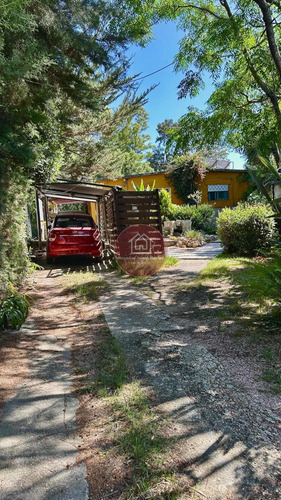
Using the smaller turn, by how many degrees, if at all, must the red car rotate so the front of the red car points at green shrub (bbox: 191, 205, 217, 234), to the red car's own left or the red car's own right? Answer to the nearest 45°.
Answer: approximately 45° to the red car's own right

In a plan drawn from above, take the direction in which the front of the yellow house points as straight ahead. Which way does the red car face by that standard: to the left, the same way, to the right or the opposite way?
the opposite way

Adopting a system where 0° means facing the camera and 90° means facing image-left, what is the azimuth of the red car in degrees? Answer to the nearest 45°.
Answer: approximately 180°

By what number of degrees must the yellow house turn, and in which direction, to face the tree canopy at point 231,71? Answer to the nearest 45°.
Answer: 0° — it already faces it

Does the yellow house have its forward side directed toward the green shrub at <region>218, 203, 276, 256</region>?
yes

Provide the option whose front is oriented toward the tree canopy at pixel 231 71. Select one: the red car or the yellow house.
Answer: the yellow house

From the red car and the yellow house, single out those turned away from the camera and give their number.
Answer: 1

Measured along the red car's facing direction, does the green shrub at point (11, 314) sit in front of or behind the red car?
behind

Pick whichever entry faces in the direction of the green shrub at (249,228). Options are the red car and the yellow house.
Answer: the yellow house

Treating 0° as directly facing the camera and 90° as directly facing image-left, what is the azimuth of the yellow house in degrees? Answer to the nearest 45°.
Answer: approximately 0°
